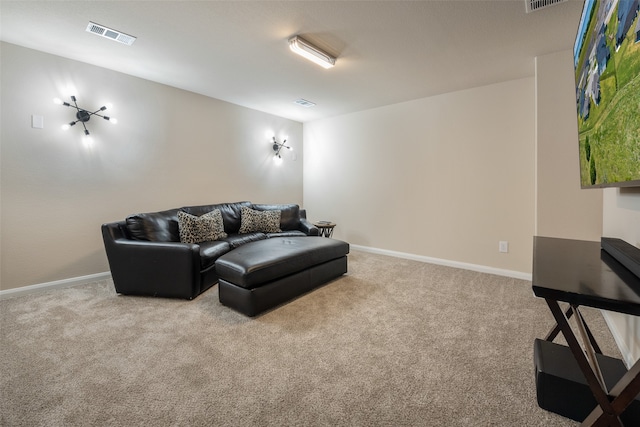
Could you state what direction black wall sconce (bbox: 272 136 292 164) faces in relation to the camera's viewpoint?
facing the viewer and to the right of the viewer

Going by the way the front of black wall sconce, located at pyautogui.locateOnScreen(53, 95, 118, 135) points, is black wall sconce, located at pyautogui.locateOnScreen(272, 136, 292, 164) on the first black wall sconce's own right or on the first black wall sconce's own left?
on the first black wall sconce's own left

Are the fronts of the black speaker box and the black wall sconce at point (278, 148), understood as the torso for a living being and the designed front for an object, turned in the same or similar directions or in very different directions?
very different directions

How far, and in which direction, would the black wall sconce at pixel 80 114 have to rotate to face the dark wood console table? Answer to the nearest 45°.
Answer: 0° — it already faces it

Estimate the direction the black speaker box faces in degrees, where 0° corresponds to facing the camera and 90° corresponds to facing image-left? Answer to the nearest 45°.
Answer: approximately 90°

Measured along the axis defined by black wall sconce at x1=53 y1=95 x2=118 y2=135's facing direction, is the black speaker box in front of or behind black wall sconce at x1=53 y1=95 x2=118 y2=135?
in front

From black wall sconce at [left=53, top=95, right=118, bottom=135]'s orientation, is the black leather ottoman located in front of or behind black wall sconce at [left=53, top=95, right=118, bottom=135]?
in front

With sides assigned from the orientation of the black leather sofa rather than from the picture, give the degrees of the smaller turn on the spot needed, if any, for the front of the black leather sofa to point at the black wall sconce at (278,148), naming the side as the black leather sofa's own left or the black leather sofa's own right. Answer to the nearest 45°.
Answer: approximately 90° to the black leather sofa's own left
